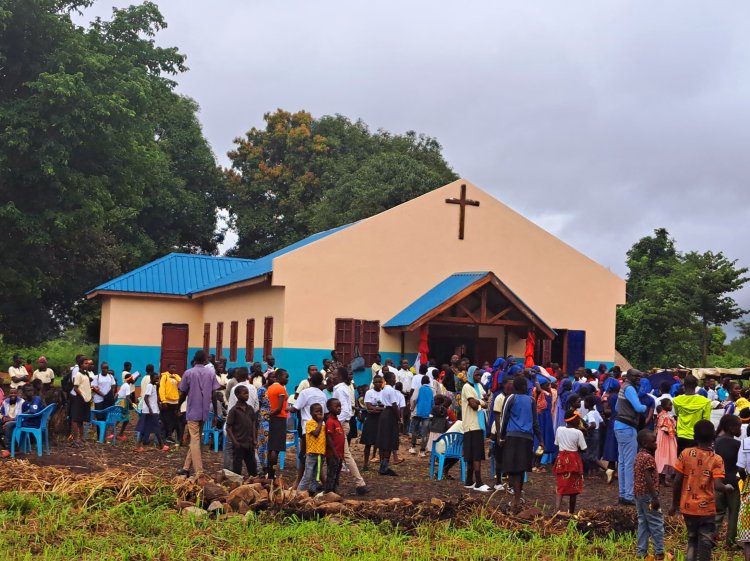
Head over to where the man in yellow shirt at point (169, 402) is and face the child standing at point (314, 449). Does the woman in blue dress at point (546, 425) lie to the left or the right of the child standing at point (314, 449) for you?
left

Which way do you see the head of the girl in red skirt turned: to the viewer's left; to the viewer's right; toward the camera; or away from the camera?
away from the camera

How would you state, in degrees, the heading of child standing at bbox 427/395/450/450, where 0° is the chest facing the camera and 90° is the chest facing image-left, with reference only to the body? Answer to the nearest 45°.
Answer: approximately 180°

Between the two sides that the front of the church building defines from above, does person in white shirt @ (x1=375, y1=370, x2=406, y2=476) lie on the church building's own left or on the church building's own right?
on the church building's own right

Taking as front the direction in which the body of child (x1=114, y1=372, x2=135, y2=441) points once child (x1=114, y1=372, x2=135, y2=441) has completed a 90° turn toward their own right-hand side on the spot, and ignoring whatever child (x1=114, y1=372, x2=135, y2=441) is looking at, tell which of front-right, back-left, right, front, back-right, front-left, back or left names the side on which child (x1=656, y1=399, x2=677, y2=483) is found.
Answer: front-left
